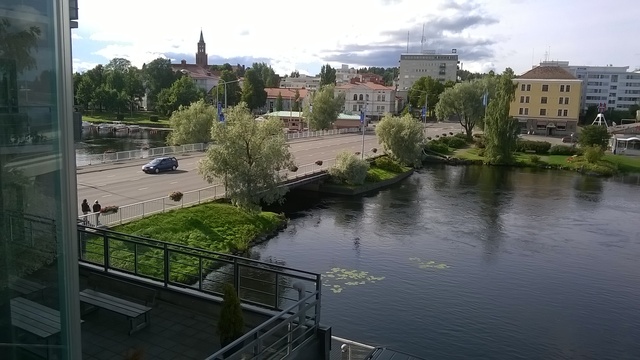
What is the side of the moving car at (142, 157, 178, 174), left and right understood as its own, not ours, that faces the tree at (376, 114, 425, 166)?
back

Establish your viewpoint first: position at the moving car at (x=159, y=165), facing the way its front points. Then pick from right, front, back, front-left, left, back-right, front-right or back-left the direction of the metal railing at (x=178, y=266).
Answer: front-left

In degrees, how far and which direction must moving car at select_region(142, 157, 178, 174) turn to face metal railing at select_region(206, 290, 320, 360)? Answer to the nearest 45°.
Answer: approximately 45° to its left

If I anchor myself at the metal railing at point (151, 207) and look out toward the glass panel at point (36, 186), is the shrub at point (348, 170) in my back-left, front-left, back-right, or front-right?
back-left

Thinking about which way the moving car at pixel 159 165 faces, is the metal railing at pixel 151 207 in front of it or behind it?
in front

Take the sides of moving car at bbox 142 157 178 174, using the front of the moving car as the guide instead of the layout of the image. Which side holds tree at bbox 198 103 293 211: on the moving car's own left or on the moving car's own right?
on the moving car's own left
